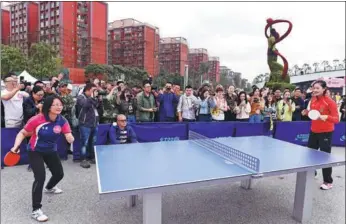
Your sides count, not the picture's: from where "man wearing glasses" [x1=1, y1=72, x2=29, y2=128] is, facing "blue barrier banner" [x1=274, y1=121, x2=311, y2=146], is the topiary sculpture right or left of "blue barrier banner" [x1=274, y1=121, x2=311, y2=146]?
left

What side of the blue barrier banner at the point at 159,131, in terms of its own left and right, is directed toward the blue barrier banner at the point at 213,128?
left

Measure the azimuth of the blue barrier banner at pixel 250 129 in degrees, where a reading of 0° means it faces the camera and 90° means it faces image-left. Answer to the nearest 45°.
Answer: approximately 0°

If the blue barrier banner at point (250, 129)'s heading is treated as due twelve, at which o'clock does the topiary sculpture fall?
The topiary sculpture is roughly at 6 o'clock from the blue barrier banner.

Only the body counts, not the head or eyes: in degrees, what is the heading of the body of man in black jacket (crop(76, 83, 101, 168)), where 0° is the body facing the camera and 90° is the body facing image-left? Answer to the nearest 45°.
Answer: approximately 315°

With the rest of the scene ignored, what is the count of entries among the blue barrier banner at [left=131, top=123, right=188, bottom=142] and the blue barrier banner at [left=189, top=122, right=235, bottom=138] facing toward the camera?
2

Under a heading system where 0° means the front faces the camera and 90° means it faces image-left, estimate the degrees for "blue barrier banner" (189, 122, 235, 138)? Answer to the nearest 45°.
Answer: approximately 0°

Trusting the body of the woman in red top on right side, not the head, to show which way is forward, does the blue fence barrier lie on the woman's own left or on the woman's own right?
on the woman's own right

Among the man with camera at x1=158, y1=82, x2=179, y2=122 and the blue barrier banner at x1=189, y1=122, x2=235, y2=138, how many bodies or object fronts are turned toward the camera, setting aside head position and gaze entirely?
2
